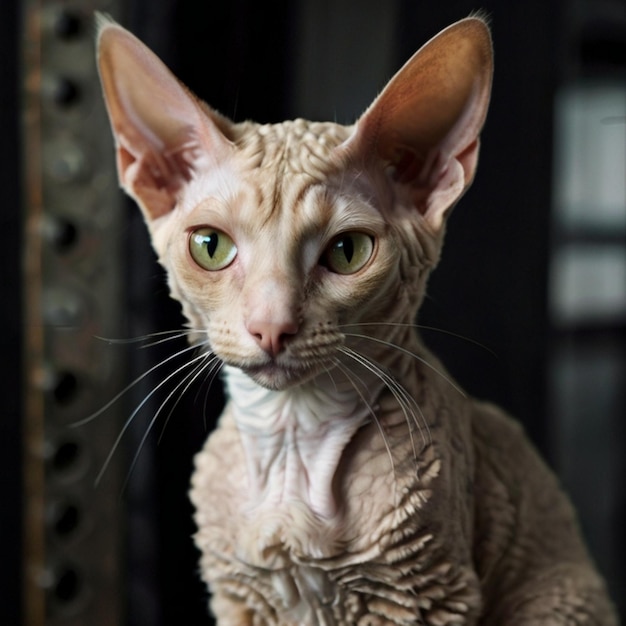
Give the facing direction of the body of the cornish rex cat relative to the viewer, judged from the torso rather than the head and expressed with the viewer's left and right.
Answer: facing the viewer and to the left of the viewer
